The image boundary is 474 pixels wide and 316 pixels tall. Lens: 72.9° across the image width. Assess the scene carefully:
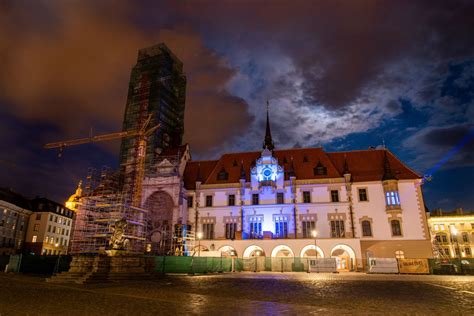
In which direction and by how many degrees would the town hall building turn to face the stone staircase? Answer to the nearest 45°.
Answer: approximately 45° to its right

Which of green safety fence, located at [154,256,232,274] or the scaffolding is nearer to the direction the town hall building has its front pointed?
the green safety fence

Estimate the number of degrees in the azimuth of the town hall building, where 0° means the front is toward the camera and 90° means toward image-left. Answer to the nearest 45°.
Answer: approximately 0°

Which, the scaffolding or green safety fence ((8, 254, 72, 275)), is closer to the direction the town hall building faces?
the green safety fence

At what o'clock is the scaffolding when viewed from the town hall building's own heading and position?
The scaffolding is roughly at 3 o'clock from the town hall building.

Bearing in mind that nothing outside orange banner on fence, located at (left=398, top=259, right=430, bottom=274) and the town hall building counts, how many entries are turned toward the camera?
2

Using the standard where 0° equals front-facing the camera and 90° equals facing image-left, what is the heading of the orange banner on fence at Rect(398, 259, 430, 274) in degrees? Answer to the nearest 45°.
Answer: approximately 0°

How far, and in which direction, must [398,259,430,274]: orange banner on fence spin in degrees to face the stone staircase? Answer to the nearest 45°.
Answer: approximately 45° to its right

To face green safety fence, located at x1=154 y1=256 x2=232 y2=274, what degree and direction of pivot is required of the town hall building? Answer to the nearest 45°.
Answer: approximately 45° to its right
